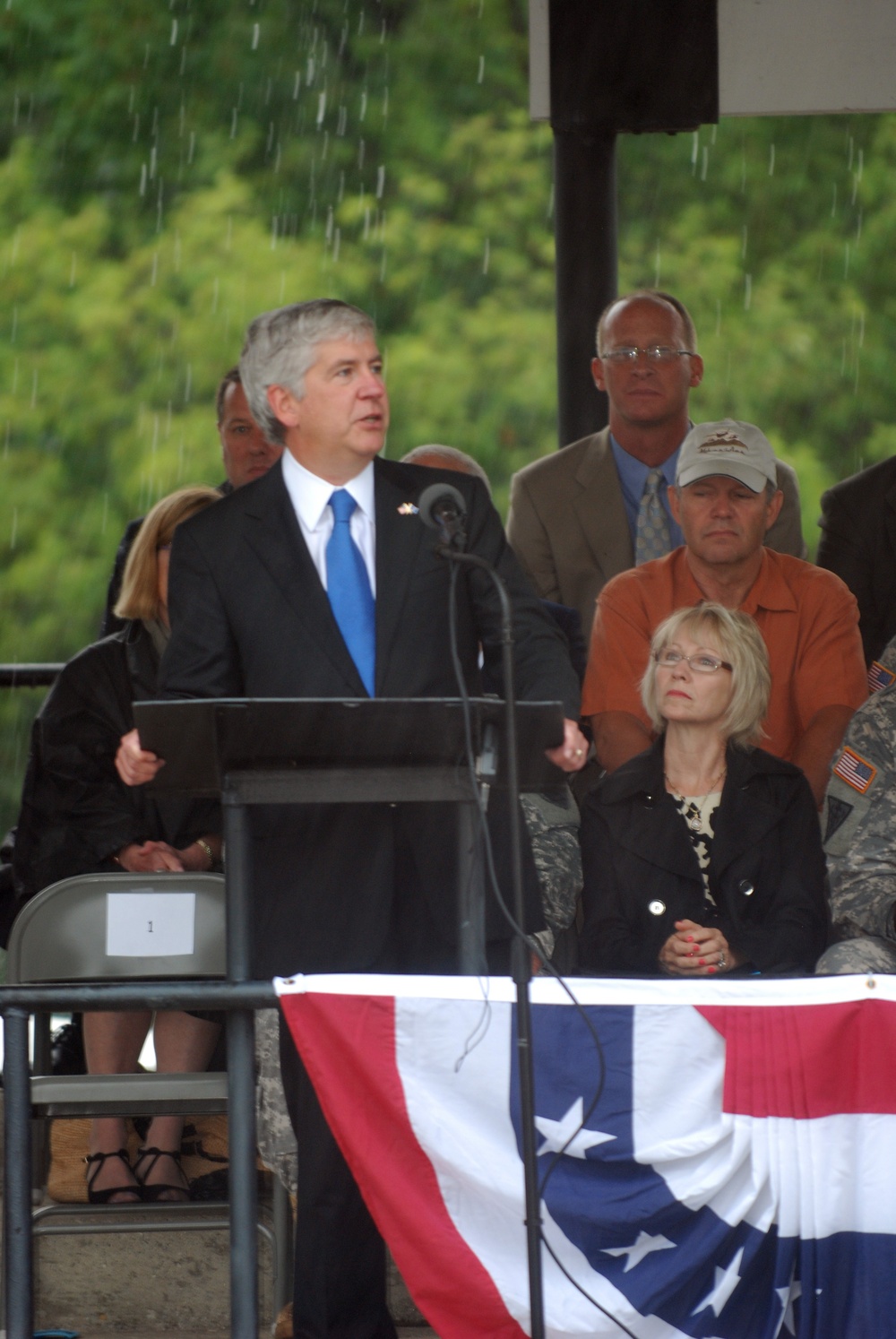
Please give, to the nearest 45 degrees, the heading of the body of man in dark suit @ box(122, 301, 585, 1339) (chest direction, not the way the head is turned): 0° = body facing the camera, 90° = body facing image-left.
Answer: approximately 0°

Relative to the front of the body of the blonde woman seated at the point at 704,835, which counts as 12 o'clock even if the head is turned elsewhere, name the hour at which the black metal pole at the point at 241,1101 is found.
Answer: The black metal pole is roughly at 1 o'clock from the blonde woman seated.

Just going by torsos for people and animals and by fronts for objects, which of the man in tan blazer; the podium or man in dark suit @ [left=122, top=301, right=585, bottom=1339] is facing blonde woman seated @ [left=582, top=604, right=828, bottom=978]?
the man in tan blazer

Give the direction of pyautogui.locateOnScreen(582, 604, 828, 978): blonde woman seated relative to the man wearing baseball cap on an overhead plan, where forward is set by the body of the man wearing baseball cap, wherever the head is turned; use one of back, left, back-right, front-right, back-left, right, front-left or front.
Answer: front

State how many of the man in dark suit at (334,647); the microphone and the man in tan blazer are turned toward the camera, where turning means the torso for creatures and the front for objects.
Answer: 2

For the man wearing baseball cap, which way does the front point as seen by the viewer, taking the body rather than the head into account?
toward the camera

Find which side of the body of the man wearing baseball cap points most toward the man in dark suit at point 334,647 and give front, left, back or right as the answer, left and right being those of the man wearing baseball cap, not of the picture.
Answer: front
